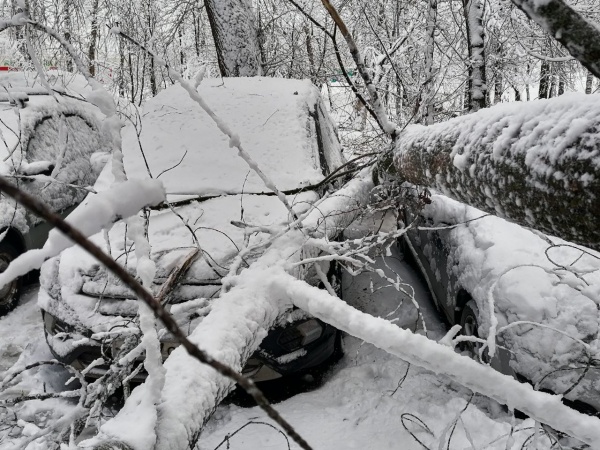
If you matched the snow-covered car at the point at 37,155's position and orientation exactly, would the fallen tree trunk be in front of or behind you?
behind

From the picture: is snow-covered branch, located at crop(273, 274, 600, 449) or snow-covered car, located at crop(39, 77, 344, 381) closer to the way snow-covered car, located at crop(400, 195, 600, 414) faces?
the snow-covered branch

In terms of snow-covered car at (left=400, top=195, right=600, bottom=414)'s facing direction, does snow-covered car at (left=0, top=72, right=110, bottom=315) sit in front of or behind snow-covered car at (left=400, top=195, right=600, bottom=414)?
behind

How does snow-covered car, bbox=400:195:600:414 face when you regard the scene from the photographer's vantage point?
facing the viewer and to the right of the viewer
